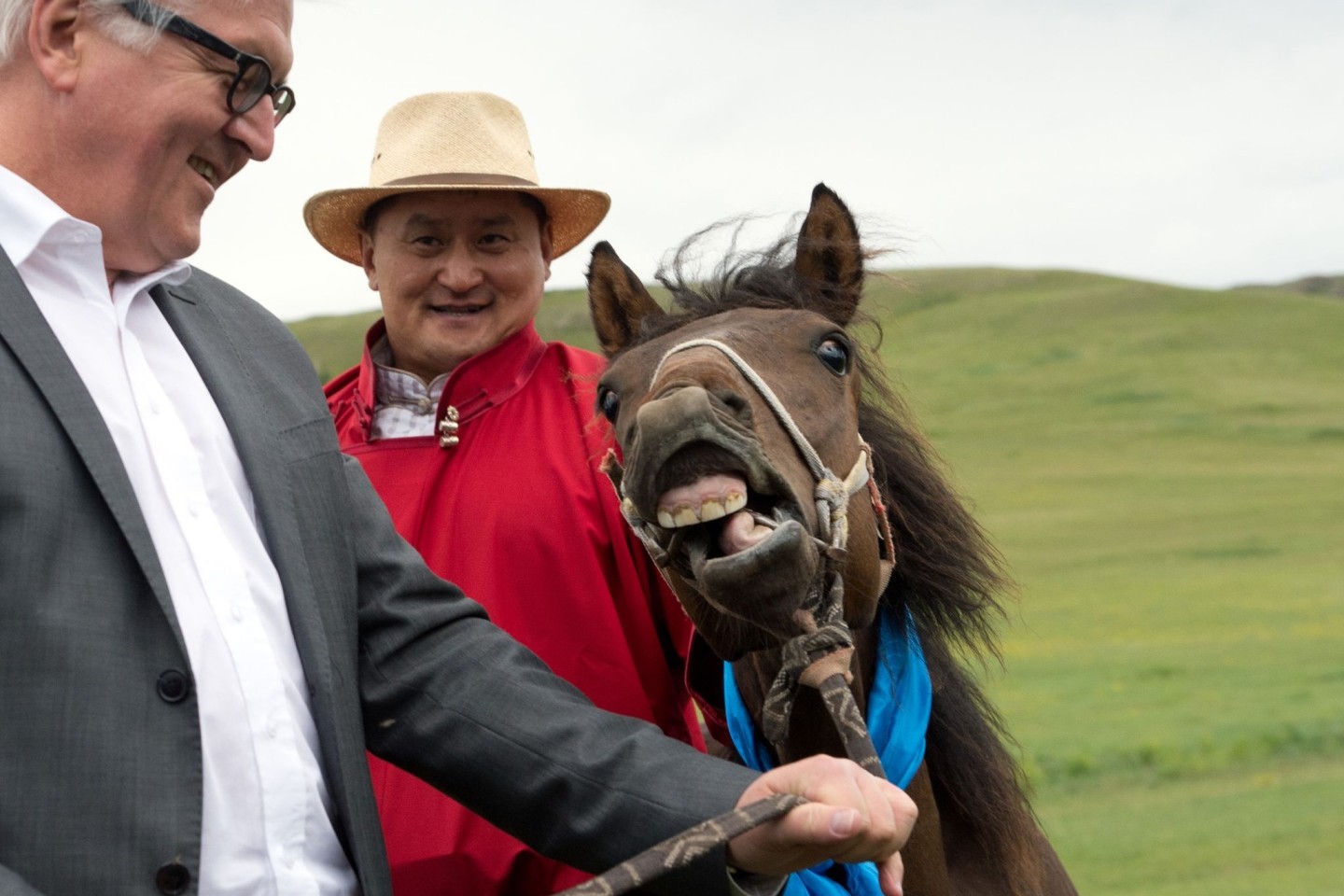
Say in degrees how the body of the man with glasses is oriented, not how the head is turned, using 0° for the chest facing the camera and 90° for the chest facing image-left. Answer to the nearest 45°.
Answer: approximately 315°

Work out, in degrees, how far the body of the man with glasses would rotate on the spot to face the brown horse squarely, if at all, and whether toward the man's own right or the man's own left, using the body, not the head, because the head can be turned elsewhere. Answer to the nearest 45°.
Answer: approximately 90° to the man's own left

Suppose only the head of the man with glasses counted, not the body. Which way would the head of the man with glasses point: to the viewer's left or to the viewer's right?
to the viewer's right

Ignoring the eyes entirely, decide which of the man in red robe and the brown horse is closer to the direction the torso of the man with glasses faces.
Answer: the brown horse

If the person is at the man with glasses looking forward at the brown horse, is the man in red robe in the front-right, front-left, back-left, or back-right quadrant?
front-left

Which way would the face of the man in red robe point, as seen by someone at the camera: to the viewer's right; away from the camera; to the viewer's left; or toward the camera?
toward the camera

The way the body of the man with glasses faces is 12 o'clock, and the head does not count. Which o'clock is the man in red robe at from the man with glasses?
The man in red robe is roughly at 8 o'clock from the man with glasses.
